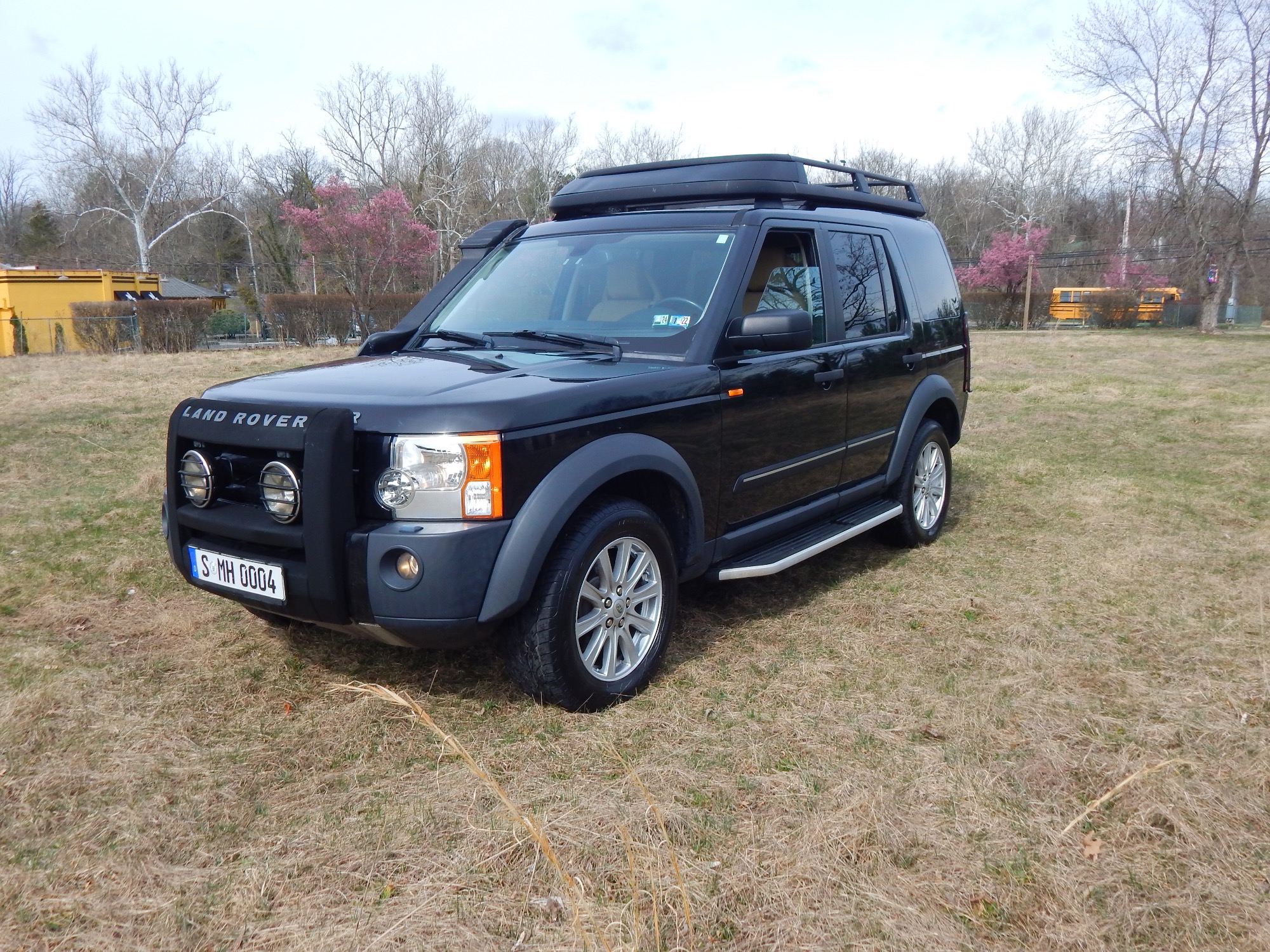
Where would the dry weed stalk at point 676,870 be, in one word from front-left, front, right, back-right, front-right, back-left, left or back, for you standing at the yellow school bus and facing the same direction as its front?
right

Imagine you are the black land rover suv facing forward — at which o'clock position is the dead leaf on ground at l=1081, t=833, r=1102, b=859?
The dead leaf on ground is roughly at 9 o'clock from the black land rover suv.

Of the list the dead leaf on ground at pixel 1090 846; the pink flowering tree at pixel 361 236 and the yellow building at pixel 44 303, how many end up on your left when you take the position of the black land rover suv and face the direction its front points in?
1

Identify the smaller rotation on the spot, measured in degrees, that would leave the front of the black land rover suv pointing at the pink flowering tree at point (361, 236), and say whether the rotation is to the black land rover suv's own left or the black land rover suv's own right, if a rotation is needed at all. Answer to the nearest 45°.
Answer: approximately 135° to the black land rover suv's own right

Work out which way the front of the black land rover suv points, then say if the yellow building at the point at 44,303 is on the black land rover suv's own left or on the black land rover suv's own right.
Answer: on the black land rover suv's own right

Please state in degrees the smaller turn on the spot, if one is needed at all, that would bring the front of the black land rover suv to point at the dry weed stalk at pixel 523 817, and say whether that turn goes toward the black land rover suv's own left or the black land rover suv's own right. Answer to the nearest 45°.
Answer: approximately 45° to the black land rover suv's own left

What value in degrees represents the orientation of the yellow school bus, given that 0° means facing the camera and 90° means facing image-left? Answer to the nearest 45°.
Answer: approximately 270°

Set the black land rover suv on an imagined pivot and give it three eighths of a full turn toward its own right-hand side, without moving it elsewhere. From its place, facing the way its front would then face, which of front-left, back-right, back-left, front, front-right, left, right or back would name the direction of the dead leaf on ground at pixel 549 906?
back

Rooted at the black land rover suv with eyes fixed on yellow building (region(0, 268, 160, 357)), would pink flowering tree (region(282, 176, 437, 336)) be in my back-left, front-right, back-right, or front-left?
front-right

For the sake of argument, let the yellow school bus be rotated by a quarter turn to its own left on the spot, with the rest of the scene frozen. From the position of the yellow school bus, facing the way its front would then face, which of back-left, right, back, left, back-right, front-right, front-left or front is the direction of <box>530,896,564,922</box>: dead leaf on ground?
back

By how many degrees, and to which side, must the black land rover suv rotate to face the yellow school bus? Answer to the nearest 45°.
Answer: approximately 180°
